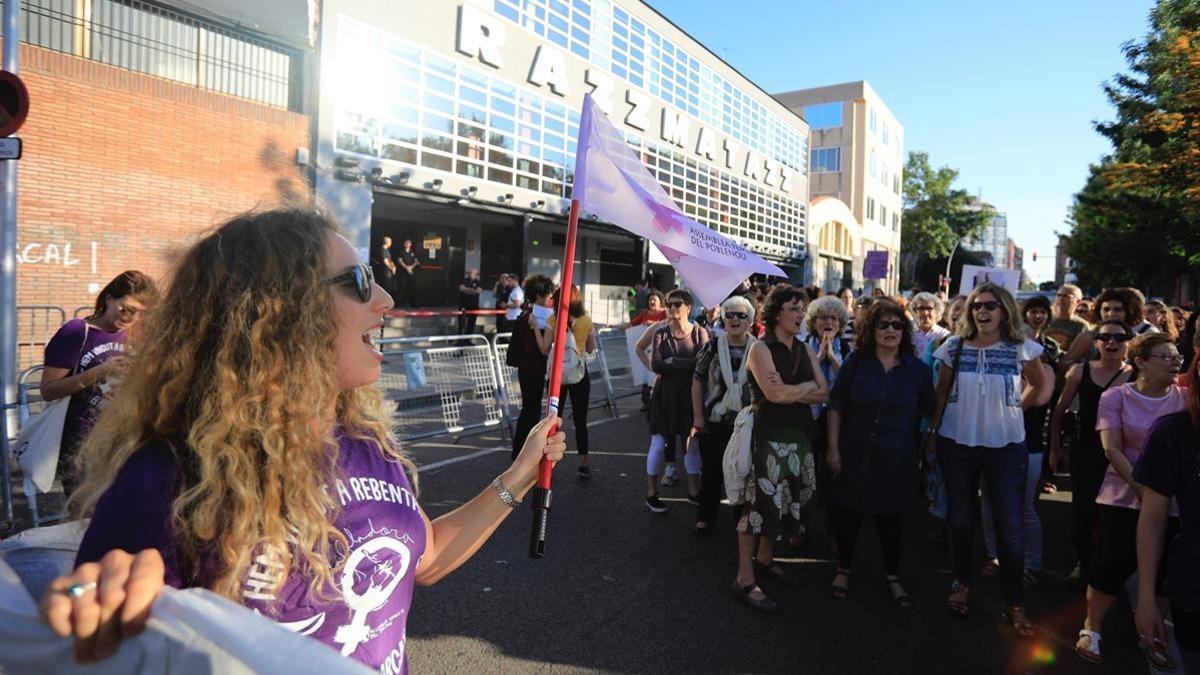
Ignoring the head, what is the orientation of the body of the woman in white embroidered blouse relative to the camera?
toward the camera

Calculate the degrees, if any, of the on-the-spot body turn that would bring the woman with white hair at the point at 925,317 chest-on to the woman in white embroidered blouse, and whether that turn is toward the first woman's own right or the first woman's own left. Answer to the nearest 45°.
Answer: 0° — they already face them

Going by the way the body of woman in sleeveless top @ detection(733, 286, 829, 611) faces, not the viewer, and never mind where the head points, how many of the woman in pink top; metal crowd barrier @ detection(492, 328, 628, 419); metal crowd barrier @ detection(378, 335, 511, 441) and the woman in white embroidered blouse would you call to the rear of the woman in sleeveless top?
2

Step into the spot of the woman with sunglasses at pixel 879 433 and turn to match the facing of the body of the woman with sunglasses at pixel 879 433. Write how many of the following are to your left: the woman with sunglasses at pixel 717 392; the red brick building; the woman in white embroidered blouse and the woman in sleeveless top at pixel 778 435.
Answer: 1

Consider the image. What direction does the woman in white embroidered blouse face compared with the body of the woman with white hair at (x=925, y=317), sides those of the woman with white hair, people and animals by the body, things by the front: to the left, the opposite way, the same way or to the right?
the same way

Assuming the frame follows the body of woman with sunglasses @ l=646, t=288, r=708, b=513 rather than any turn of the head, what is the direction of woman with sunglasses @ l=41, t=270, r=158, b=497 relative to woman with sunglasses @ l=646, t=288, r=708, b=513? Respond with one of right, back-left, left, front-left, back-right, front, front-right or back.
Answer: front-right

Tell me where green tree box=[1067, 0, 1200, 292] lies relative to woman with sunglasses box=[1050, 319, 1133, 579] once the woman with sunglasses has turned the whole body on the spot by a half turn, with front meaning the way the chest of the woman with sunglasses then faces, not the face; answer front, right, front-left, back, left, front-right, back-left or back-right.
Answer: front

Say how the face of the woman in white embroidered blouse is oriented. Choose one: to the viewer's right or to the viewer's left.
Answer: to the viewer's left

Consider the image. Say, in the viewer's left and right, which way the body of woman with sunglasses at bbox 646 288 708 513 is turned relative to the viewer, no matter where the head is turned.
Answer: facing the viewer

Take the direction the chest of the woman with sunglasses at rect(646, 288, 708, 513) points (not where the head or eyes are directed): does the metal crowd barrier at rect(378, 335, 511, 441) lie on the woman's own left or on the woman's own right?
on the woman's own right

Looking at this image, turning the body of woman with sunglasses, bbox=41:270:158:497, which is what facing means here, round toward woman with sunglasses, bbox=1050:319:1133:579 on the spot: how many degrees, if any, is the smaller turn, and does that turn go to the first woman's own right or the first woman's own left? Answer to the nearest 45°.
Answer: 0° — they already face them

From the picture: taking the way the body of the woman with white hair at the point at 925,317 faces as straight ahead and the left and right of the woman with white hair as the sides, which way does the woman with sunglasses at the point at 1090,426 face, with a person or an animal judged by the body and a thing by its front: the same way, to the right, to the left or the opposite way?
the same way

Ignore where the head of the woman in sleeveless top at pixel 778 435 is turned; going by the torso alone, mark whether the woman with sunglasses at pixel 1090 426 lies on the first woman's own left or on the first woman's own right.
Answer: on the first woman's own left

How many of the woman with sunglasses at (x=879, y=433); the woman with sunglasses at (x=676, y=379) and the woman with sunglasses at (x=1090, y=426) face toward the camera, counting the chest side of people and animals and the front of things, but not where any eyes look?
3

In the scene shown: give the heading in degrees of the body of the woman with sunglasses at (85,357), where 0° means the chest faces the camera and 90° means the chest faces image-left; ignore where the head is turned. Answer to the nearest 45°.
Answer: approximately 315°

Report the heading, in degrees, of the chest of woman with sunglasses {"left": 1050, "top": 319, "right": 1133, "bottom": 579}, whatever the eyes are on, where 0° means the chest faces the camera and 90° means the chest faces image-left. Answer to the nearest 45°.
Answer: approximately 0°

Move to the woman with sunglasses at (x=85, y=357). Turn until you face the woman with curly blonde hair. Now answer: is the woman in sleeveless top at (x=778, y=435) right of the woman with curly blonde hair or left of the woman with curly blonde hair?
left

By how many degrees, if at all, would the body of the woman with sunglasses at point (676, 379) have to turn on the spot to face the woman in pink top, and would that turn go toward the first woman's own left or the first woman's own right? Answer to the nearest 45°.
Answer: approximately 45° to the first woman's own left

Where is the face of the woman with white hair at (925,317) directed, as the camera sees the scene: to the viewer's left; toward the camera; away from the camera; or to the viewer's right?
toward the camera
